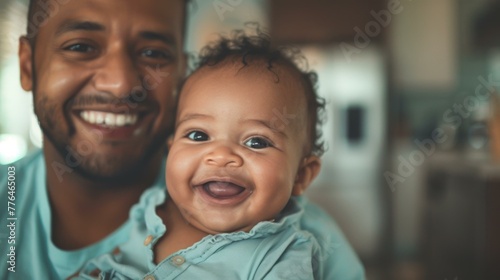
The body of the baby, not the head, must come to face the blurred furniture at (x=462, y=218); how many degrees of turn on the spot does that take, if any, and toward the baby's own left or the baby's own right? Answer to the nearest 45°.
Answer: approximately 180°

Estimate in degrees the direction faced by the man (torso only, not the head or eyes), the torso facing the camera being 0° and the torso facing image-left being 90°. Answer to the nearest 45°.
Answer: approximately 0°

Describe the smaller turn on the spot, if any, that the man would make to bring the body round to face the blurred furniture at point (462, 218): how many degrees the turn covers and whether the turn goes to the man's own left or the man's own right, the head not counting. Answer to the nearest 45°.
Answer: approximately 135° to the man's own left
